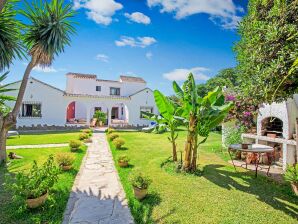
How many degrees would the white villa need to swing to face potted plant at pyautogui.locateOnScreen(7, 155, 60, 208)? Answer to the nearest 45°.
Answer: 0° — it already faces it

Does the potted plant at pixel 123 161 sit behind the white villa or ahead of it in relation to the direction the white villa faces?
ahead

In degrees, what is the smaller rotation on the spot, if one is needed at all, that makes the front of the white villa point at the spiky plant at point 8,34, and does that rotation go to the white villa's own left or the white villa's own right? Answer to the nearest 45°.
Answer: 0° — it already faces it

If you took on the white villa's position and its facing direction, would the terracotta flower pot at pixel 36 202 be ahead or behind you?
ahead

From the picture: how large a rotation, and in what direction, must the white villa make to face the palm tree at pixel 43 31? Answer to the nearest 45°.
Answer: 0° — it already faces it

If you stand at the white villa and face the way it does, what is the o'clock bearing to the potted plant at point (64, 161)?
The potted plant is roughly at 12 o'clock from the white villa.

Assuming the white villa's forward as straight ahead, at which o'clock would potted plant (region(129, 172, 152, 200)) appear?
The potted plant is roughly at 12 o'clock from the white villa.

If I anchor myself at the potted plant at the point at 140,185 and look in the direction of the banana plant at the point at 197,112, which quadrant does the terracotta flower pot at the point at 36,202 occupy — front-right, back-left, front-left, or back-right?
back-left

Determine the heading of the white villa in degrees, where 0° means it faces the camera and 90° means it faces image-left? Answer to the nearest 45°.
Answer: approximately 0°
